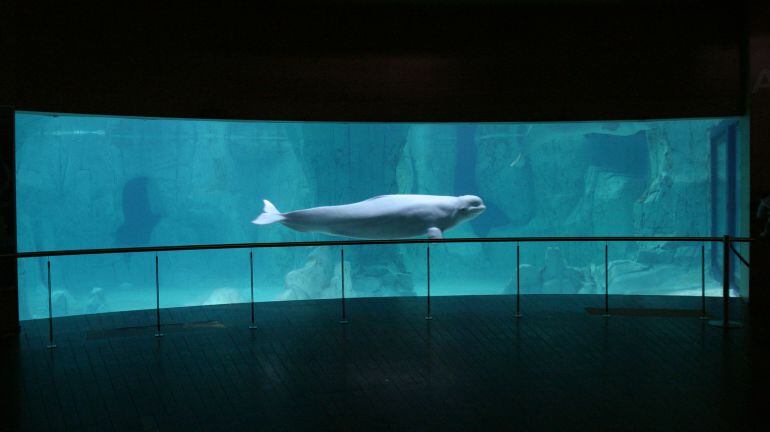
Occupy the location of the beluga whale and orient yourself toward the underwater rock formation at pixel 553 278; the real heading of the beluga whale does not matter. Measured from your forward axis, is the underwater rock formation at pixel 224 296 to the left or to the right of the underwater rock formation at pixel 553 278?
left

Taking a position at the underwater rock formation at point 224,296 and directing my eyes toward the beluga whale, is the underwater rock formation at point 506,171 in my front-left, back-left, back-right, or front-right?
front-left

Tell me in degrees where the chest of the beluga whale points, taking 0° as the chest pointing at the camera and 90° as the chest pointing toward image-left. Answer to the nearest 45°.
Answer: approximately 270°

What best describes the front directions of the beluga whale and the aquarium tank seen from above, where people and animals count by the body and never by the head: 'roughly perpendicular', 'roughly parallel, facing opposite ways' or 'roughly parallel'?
roughly perpendicular

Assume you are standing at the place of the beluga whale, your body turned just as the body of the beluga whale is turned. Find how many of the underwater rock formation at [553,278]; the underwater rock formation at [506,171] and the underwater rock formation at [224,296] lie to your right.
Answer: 0

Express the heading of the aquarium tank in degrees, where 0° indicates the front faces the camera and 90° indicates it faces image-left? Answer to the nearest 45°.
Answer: approximately 0°

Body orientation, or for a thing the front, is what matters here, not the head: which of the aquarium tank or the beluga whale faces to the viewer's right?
the beluga whale

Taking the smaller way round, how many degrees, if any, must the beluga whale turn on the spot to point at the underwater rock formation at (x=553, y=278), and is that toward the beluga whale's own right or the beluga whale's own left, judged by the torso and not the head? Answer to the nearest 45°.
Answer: approximately 45° to the beluga whale's own left

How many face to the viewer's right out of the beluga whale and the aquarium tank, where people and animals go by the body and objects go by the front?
1

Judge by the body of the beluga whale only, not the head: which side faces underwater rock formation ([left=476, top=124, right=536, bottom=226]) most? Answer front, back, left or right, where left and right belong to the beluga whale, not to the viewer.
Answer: left
